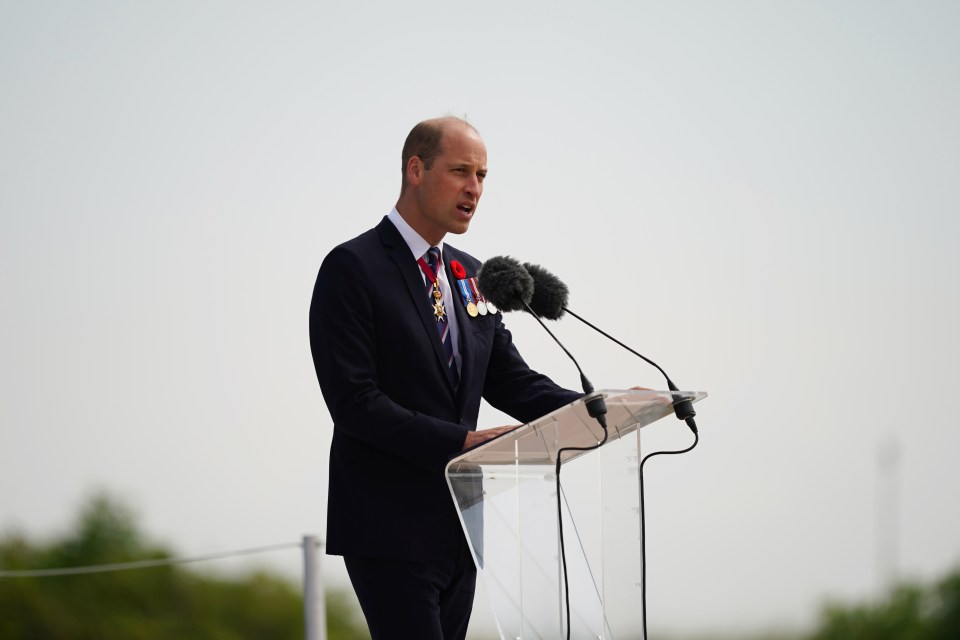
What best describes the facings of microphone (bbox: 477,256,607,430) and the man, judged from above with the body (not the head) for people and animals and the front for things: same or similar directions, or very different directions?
very different directions

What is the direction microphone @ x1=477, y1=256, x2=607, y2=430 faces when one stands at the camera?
facing away from the viewer and to the left of the viewer

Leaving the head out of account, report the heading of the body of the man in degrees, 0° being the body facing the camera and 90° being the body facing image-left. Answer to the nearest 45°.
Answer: approximately 315°

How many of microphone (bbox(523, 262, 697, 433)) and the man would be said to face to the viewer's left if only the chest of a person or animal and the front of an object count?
1

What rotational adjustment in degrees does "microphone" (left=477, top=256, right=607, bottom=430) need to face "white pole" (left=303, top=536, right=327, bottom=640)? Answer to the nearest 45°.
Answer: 0° — it already faces it

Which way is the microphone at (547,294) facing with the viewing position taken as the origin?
facing to the left of the viewer
